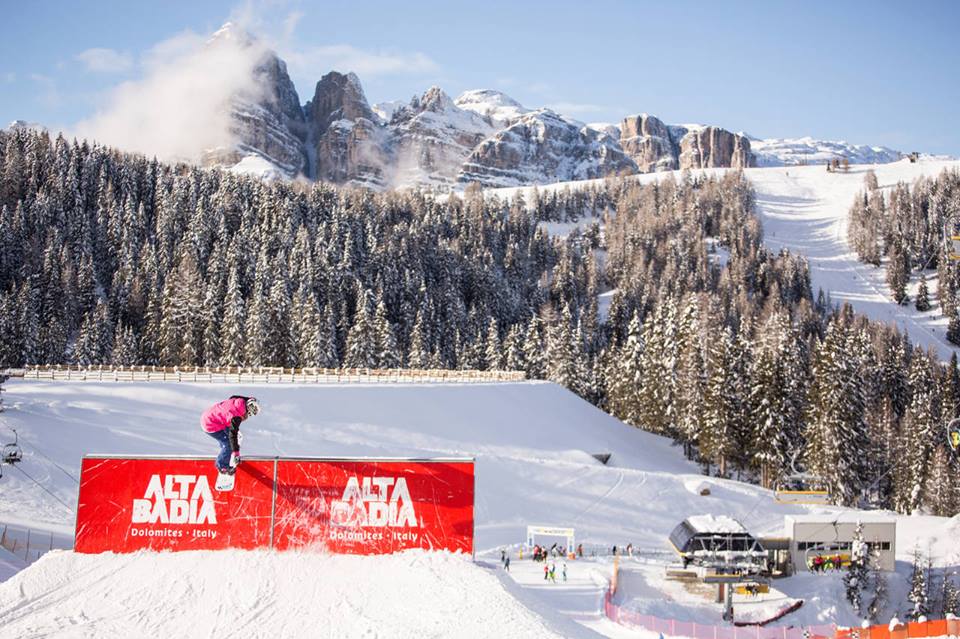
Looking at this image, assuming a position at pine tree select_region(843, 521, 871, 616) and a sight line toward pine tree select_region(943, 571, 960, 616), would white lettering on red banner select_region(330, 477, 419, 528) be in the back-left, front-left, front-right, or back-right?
back-right

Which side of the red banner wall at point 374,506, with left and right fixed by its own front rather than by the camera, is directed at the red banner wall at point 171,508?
right

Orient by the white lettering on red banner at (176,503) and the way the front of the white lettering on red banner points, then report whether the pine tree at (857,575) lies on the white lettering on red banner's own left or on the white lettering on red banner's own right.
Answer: on the white lettering on red banner's own left

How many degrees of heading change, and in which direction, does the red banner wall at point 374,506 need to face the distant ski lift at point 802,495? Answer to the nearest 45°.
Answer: approximately 135° to its left
